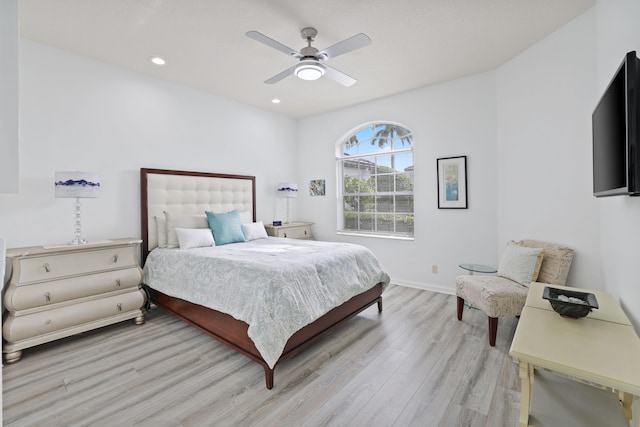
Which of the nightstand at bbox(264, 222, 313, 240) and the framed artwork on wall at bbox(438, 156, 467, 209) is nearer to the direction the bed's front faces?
the framed artwork on wall

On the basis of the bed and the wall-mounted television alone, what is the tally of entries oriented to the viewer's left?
1

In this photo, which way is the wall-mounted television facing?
to the viewer's left

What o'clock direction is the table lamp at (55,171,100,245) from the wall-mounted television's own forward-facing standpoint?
The table lamp is roughly at 11 o'clock from the wall-mounted television.

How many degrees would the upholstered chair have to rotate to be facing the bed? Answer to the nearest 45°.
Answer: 0° — it already faces it

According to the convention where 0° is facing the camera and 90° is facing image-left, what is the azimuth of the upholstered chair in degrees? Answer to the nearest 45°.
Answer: approximately 45°

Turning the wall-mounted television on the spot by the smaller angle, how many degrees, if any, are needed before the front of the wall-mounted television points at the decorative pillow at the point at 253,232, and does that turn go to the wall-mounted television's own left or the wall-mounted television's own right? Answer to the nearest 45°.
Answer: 0° — it already faces it

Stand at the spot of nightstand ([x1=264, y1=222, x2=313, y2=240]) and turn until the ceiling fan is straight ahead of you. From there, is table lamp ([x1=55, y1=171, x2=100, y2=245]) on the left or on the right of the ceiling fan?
right
